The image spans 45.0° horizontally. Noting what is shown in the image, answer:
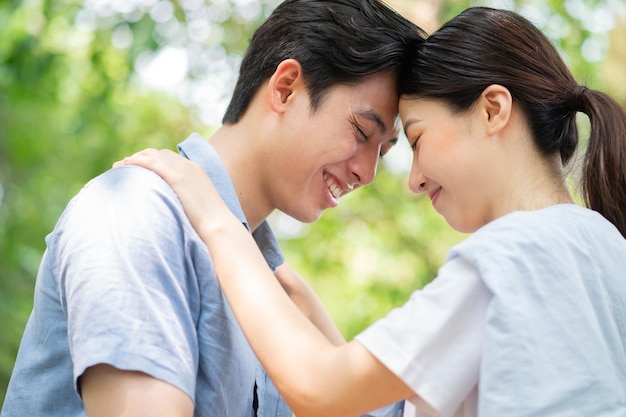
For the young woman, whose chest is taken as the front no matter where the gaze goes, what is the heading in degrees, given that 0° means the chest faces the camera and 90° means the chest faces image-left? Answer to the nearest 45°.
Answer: approximately 90°

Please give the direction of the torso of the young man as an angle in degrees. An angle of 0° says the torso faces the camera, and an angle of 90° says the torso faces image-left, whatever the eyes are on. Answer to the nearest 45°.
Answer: approximately 270°

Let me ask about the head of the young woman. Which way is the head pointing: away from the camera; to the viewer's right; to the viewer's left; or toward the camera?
to the viewer's left

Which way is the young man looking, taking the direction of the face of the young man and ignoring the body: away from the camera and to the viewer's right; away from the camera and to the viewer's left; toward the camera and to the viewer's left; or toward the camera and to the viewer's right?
toward the camera and to the viewer's right

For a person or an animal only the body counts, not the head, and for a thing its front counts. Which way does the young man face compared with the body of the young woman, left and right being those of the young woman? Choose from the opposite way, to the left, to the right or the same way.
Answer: the opposite way
